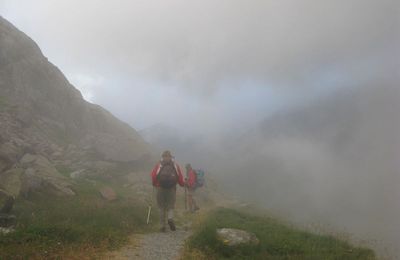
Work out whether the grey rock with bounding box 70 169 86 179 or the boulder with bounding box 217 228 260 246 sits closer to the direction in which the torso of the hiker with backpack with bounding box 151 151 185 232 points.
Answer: the grey rock

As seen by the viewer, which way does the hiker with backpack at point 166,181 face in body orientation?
away from the camera

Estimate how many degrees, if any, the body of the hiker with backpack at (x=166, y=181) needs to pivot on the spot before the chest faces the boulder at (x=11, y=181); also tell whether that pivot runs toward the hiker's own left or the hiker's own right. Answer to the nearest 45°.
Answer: approximately 45° to the hiker's own left

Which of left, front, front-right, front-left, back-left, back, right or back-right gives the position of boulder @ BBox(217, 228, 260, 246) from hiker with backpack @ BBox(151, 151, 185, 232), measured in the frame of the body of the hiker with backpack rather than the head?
back-right

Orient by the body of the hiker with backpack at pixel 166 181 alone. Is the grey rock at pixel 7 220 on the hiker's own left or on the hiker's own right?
on the hiker's own left

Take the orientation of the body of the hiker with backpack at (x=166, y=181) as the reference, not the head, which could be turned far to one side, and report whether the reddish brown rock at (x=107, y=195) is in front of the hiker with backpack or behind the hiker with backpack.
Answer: in front

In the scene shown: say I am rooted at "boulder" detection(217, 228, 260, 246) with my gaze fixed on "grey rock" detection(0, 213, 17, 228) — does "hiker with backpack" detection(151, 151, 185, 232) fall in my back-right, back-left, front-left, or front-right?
front-right

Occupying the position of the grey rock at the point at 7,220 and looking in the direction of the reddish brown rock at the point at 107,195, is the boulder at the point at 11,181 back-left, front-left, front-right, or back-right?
front-left
